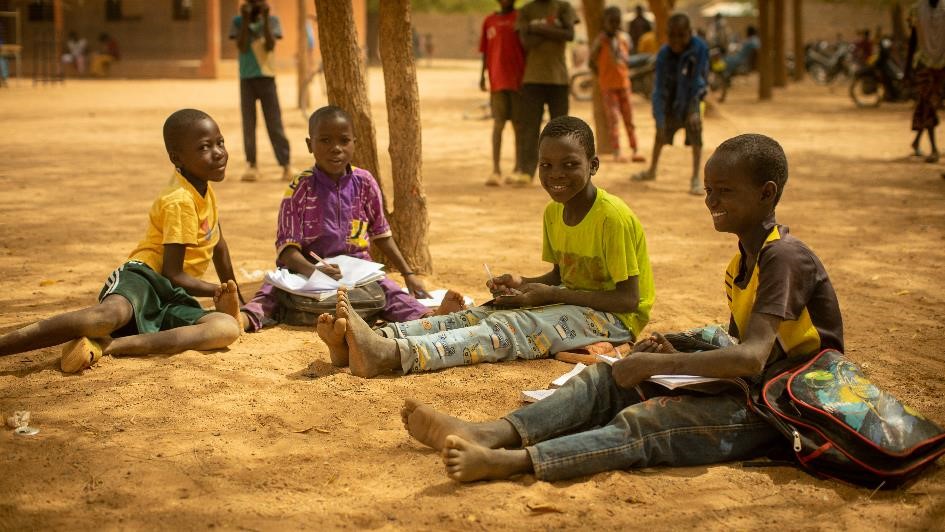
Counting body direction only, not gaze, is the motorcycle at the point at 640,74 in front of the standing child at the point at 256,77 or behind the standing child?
behind

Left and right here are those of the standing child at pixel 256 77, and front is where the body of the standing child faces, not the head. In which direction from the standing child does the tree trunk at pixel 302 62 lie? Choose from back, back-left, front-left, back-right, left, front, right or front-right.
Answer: back

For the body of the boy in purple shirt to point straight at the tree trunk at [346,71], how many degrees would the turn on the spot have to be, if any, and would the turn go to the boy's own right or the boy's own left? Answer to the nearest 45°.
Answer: approximately 180°
